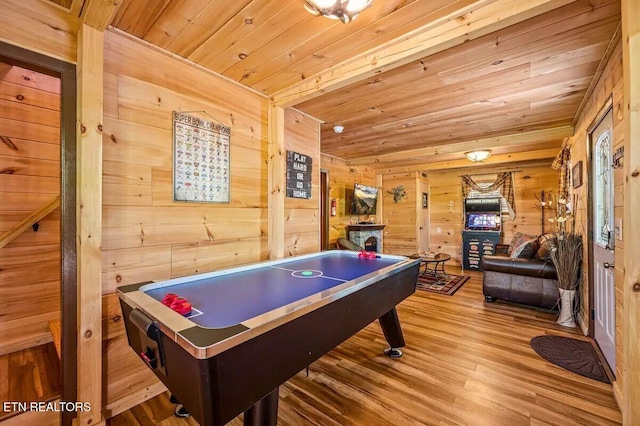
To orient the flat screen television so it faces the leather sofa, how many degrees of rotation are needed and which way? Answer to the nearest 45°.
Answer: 0° — it already faces it

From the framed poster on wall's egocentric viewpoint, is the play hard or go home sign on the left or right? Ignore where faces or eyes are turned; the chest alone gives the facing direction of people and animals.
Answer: on its left

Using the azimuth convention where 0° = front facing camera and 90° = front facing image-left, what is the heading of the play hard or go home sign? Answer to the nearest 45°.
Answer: approximately 315°

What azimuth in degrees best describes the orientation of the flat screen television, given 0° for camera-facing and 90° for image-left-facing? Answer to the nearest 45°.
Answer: approximately 315°

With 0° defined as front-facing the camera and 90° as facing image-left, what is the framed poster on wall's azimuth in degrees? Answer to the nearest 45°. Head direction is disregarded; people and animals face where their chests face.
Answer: approximately 315°

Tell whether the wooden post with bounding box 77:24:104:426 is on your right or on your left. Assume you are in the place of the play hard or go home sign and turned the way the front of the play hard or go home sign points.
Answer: on your right

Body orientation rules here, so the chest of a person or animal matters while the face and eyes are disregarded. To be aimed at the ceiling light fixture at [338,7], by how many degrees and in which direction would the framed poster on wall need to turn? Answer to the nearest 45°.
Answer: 0° — it already faces it
